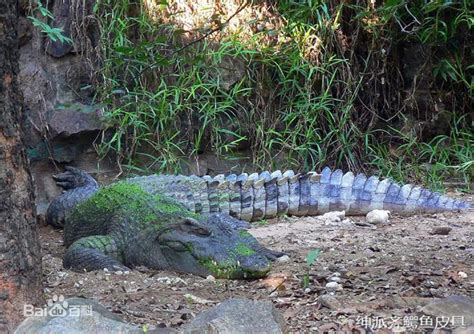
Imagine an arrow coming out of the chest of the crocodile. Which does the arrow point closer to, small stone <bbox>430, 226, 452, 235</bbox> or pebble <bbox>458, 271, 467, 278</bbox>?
the pebble

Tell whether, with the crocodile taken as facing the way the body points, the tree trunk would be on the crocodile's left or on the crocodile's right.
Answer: on the crocodile's right

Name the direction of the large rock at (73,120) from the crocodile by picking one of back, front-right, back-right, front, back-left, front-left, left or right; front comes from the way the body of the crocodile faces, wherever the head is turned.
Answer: back

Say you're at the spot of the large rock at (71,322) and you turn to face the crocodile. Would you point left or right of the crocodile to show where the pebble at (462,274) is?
right

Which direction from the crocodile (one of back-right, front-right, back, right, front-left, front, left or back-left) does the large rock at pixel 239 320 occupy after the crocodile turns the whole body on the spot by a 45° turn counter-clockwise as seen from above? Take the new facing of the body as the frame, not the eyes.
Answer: right

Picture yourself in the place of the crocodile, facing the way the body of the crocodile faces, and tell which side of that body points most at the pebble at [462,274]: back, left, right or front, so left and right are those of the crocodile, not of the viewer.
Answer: front

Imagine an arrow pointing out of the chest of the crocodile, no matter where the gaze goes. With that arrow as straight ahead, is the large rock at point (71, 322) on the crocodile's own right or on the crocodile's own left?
on the crocodile's own right
